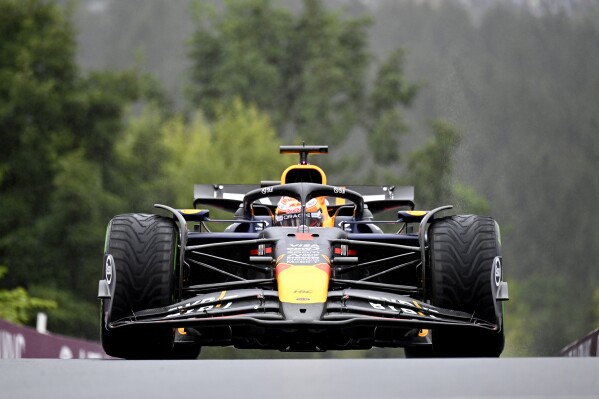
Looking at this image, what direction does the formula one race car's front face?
toward the camera
